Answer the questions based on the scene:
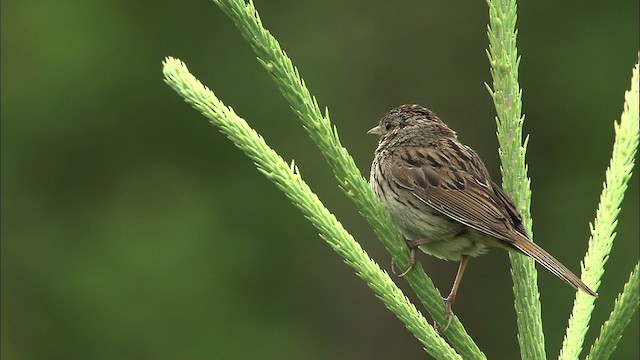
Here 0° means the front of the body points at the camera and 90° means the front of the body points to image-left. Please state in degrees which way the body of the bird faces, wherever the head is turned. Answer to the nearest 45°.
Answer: approximately 135°

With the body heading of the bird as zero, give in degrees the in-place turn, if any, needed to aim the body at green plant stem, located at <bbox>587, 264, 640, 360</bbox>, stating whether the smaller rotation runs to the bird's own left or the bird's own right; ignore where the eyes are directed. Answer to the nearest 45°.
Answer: approximately 180°

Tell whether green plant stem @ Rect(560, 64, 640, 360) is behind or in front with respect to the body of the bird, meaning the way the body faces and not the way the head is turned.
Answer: behind

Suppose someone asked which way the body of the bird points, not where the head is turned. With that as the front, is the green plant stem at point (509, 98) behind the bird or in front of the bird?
behind
